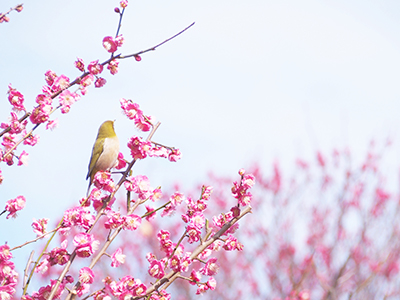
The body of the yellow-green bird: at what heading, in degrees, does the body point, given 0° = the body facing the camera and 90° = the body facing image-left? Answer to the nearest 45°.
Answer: approximately 270°
